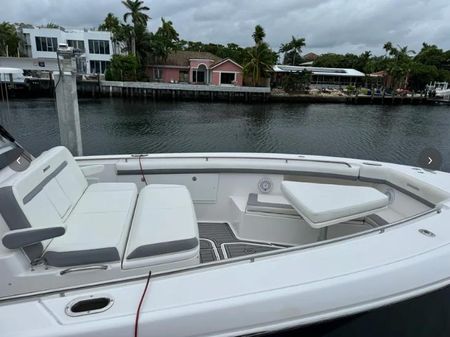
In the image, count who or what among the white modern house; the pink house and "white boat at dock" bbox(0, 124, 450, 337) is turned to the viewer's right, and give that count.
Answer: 1

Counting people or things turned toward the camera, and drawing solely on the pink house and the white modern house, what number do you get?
2

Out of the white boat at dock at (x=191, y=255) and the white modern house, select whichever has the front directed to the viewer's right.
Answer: the white boat at dock

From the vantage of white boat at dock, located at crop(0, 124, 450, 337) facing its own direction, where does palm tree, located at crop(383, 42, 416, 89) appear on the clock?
The palm tree is roughly at 10 o'clock from the white boat at dock.

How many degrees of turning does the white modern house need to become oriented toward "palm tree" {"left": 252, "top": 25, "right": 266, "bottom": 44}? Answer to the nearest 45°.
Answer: approximately 45° to its left

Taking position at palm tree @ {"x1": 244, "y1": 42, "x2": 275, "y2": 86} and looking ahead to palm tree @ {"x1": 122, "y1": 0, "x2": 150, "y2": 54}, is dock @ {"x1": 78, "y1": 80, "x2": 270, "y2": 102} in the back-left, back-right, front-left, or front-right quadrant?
front-left

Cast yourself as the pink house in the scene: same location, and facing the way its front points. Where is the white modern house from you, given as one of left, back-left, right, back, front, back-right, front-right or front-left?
right

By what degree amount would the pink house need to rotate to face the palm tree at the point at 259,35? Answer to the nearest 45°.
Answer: approximately 90° to its left

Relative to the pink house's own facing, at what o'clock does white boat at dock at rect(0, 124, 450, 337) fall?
The white boat at dock is roughly at 12 o'clock from the pink house.

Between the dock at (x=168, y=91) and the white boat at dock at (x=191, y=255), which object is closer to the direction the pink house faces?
the white boat at dock

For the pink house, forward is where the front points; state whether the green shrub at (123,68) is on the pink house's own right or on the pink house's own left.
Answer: on the pink house's own right

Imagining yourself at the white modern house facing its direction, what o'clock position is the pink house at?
The pink house is roughly at 10 o'clock from the white modern house.

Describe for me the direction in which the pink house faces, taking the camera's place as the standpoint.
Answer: facing the viewer

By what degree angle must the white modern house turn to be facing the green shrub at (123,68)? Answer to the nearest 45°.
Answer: approximately 45° to its left

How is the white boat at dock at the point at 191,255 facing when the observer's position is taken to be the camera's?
facing to the right of the viewer

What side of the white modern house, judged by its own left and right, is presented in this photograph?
front
